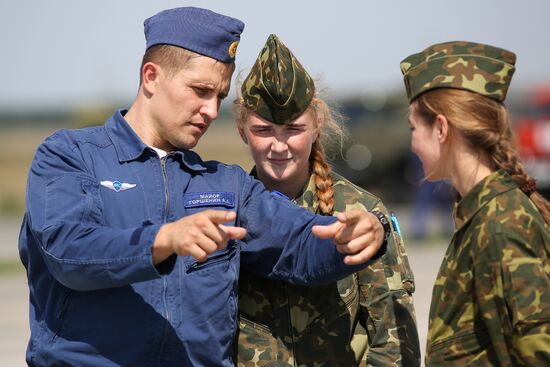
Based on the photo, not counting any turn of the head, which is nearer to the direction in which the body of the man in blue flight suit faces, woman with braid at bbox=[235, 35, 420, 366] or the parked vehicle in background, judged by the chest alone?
the woman with braid

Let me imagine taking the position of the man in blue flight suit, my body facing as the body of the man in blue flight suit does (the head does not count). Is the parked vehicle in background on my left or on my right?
on my left

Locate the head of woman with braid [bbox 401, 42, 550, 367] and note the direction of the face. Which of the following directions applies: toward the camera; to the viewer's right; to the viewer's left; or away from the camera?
to the viewer's left

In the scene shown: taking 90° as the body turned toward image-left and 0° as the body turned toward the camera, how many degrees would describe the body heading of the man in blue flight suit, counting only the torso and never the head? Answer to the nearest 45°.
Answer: approximately 315°

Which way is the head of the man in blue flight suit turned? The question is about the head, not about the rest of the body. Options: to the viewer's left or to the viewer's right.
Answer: to the viewer's right

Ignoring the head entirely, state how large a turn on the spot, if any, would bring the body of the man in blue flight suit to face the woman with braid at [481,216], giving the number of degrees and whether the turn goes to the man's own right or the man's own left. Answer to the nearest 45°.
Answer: approximately 45° to the man's own left

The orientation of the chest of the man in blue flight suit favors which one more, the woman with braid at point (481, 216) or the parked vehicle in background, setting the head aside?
the woman with braid
